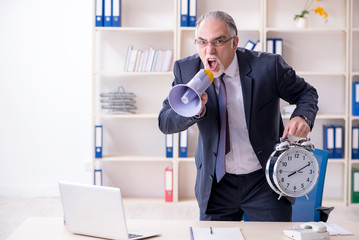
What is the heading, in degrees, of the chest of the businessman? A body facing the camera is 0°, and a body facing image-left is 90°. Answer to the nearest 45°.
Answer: approximately 0°

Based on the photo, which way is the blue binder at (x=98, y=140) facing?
toward the camera

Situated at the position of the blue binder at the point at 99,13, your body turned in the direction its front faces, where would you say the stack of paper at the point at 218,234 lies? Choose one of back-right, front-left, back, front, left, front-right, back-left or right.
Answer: front

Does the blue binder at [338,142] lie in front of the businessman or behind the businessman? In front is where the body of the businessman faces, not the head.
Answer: behind

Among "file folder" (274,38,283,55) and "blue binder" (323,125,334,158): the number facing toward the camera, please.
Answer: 2

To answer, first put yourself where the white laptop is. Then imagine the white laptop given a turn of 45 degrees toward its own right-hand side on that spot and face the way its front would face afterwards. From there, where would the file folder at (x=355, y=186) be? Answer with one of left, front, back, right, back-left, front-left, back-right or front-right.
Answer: front-left

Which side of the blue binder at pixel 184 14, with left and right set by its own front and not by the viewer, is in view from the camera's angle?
front

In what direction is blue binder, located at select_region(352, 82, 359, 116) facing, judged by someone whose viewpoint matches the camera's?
facing the viewer

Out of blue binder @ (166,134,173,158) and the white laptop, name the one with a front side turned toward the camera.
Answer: the blue binder

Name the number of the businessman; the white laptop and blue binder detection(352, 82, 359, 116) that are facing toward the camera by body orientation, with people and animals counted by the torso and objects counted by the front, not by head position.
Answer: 2

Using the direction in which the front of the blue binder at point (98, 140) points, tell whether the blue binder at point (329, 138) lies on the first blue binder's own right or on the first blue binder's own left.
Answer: on the first blue binder's own left

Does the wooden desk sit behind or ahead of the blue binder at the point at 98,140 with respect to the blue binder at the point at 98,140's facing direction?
ahead

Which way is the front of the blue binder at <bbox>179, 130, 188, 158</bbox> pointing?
toward the camera

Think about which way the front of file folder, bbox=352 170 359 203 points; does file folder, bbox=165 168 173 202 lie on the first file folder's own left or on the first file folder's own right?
on the first file folder's own right
